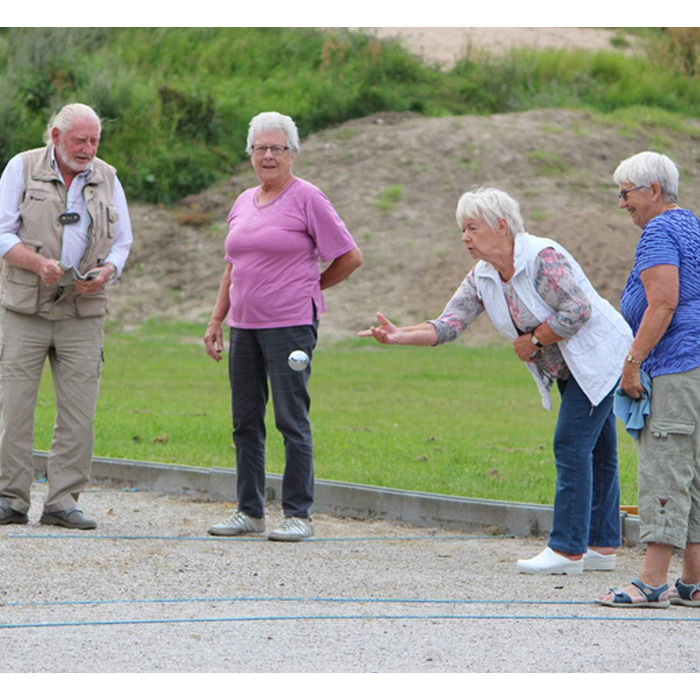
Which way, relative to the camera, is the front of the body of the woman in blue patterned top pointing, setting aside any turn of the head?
to the viewer's left

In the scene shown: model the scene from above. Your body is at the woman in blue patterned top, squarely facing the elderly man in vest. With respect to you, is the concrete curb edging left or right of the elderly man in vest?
right

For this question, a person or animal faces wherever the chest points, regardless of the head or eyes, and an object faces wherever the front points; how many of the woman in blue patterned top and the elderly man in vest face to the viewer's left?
1

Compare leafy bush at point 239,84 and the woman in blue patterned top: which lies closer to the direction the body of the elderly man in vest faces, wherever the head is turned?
the woman in blue patterned top

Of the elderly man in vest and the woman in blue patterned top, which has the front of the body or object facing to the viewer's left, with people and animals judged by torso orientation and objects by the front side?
the woman in blue patterned top

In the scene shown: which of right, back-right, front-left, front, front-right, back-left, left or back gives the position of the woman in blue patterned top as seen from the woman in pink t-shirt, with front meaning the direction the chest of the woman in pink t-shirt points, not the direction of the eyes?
left

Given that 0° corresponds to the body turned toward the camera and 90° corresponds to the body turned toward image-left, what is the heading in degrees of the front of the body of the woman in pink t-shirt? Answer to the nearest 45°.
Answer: approximately 45°

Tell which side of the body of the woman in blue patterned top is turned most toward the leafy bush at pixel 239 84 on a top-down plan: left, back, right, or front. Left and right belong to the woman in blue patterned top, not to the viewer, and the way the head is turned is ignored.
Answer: right

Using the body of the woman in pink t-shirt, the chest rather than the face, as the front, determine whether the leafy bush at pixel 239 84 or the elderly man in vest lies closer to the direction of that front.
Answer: the elderly man in vest
